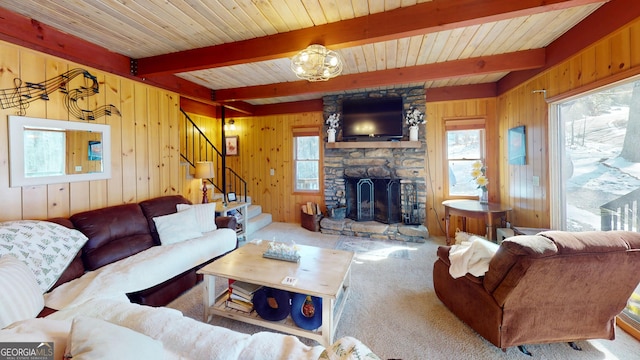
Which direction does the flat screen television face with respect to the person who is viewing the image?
facing the viewer

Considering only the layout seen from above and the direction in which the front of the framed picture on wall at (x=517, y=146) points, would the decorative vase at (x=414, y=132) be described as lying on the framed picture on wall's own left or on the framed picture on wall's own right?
on the framed picture on wall's own right

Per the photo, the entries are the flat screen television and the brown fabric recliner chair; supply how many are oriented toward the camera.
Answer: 1

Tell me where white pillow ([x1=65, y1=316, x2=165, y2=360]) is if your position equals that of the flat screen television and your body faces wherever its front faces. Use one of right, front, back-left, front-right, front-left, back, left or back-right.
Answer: front

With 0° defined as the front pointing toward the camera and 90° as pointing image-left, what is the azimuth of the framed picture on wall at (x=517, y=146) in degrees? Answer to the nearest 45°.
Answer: approximately 45°

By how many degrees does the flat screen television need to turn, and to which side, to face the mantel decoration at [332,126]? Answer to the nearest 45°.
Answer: approximately 90° to its right

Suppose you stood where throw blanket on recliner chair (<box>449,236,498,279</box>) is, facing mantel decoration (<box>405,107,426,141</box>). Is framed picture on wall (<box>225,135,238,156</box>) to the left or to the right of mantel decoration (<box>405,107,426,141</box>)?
left

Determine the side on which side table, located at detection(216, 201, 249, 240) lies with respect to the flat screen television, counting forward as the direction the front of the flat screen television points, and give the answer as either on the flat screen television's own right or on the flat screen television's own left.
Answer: on the flat screen television's own right

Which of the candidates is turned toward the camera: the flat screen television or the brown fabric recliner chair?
the flat screen television

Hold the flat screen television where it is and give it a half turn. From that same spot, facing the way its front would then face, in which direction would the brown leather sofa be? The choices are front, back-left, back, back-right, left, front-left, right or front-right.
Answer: back-left

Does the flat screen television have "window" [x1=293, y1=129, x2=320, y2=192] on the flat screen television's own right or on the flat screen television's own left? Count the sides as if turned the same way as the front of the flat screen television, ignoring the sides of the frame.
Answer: on the flat screen television's own right

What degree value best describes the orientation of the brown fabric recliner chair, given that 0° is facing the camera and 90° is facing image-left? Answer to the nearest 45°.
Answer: approximately 135°
